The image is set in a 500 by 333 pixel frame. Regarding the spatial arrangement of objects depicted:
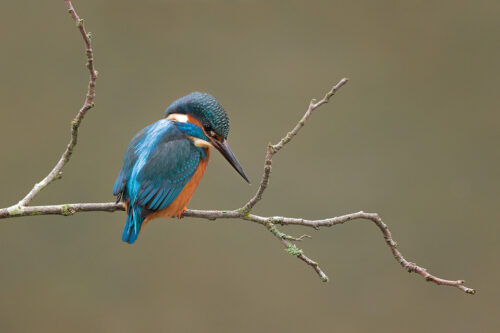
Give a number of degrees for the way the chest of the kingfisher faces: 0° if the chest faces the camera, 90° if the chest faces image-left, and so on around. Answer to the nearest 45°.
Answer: approximately 225°
